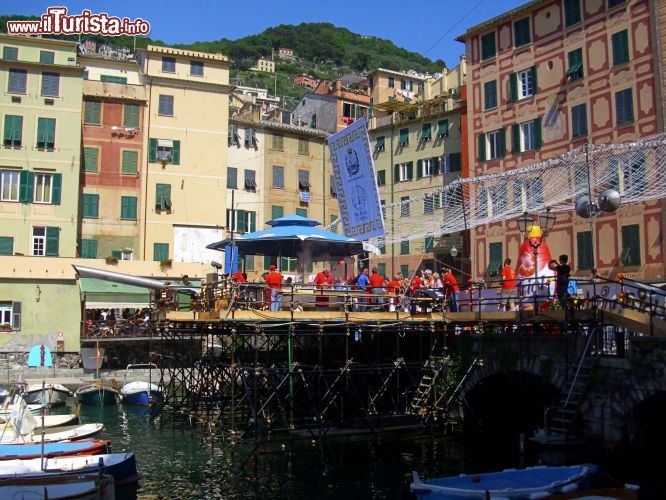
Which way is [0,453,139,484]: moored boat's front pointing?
to the viewer's right

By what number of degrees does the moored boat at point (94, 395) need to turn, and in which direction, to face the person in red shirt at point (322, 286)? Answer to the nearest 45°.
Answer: approximately 45° to its left

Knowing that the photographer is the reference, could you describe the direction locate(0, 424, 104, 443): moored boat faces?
facing to the right of the viewer

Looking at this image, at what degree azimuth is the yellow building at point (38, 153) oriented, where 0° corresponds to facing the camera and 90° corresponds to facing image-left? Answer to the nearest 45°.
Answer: approximately 0°

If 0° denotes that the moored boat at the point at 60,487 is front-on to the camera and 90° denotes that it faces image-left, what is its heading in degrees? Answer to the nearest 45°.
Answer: approximately 270°

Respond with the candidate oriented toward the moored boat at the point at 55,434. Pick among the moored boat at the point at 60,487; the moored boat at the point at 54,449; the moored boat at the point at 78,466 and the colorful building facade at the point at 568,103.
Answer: the colorful building facade

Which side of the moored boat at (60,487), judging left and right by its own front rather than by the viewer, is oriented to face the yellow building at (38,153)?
left

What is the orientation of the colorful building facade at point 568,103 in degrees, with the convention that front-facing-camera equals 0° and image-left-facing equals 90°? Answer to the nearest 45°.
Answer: approximately 45°

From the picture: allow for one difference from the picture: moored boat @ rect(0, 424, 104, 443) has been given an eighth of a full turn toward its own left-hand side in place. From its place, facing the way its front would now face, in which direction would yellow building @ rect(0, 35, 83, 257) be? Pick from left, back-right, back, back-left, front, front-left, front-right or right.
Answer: front-left

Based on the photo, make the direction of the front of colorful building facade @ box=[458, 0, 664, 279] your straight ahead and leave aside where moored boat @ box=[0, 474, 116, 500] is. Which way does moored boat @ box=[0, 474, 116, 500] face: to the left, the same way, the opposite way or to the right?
the opposite way
